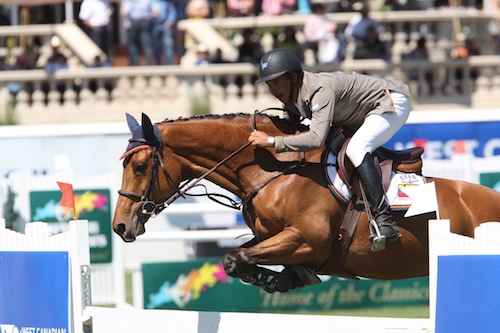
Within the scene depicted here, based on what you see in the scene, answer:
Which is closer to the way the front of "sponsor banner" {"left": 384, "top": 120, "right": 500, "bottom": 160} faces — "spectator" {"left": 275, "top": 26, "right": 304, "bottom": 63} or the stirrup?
the stirrup

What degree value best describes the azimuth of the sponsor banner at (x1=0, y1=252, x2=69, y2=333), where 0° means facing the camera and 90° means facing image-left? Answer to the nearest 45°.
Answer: approximately 0°

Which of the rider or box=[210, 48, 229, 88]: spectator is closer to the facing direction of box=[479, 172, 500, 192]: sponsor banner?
the rider

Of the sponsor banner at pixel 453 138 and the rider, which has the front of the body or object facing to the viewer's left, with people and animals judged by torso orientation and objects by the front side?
the rider

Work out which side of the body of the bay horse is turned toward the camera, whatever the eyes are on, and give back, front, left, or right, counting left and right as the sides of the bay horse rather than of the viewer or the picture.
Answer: left

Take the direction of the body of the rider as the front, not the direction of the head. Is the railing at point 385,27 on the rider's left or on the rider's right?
on the rider's right

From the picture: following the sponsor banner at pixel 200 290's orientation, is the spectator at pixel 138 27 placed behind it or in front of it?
behind

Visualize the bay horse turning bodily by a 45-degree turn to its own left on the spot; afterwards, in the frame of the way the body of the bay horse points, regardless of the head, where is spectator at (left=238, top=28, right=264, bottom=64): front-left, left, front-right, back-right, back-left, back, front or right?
back-right

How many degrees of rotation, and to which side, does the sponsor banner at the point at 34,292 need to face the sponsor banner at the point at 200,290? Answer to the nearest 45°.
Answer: approximately 135° to its left

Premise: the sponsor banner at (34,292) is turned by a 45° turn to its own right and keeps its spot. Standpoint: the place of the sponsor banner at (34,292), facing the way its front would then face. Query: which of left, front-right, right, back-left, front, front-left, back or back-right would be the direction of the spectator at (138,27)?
back-right

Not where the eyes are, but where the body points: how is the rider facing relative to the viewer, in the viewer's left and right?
facing to the left of the viewer

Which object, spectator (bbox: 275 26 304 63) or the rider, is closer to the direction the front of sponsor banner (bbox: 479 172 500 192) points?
the rider
